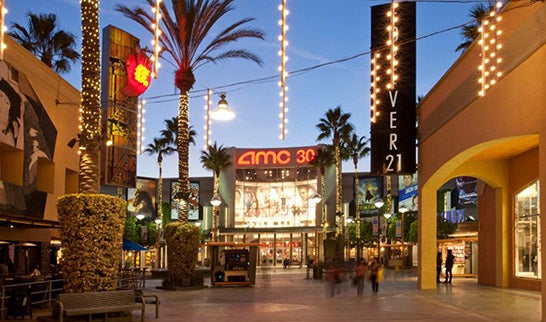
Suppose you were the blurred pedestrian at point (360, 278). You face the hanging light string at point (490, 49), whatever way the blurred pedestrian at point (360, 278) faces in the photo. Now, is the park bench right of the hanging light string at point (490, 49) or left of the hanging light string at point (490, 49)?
right

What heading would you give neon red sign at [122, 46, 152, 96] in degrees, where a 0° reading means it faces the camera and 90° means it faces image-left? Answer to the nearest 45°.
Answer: approximately 315°

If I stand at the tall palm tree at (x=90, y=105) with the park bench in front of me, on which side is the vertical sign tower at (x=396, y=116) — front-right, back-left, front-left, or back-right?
back-left

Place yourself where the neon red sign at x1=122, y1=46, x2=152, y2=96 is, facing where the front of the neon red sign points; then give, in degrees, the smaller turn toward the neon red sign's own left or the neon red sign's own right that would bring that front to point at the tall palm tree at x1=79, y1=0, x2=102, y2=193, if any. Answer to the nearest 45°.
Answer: approximately 45° to the neon red sign's own right
